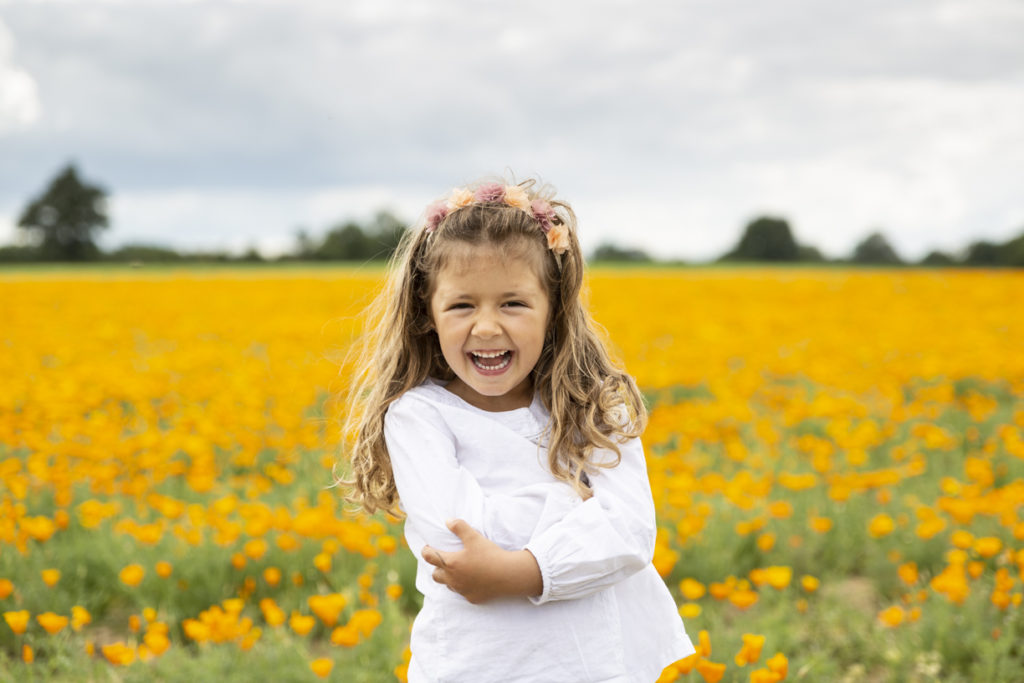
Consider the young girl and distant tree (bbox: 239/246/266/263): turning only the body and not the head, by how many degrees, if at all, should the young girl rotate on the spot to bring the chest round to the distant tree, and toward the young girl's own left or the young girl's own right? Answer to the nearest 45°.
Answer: approximately 180°

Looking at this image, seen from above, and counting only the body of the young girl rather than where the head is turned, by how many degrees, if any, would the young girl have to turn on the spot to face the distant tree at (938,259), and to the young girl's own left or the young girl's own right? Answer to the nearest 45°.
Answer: approximately 135° to the young girl's own left

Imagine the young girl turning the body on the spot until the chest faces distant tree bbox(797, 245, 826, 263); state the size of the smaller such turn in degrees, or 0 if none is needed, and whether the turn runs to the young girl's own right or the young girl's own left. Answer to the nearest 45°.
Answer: approximately 180°

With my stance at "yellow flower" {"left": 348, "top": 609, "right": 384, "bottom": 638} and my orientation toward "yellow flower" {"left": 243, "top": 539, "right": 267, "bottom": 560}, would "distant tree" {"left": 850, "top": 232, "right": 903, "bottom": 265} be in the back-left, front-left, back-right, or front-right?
front-right

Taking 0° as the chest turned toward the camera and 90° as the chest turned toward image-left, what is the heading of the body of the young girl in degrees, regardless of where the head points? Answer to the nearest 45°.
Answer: approximately 0°

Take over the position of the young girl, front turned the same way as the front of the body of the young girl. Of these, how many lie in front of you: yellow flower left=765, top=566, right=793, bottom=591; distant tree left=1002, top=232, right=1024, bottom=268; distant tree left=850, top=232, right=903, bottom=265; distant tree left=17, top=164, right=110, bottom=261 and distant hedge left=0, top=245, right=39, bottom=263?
0

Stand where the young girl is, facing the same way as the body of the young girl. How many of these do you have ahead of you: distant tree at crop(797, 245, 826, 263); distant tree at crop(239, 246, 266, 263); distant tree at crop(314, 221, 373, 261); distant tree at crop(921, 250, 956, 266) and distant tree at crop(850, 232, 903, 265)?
0

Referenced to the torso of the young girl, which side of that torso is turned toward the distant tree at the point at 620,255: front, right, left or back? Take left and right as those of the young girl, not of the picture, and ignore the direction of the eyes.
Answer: back

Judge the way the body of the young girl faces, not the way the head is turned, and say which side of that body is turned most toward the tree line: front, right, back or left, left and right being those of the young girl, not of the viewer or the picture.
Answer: back

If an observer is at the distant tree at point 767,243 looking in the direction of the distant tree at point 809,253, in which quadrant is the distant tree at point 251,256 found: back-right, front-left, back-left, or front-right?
back-right

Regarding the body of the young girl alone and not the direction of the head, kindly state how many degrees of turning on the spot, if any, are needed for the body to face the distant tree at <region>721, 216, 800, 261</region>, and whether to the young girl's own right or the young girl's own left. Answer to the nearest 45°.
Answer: approximately 180°

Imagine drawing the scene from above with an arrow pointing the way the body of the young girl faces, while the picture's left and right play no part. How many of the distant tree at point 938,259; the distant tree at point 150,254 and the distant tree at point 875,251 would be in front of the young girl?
0

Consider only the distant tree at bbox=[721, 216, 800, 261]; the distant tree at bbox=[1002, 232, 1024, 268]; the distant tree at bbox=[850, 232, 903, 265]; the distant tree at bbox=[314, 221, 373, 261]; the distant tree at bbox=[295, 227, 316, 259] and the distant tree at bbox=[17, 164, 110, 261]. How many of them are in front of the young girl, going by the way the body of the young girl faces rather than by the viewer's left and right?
0

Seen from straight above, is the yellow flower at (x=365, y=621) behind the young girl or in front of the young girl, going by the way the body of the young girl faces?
behind

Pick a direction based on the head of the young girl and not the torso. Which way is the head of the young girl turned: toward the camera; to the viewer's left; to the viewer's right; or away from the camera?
toward the camera

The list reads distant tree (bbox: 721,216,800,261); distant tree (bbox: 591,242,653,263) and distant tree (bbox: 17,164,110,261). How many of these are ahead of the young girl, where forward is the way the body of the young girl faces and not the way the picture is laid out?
0

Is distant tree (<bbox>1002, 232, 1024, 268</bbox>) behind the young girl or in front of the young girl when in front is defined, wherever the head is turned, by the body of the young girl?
behind

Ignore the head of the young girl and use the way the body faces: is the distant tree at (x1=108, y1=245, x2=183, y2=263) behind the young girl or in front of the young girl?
behind

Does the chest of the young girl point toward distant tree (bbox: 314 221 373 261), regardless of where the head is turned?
no
